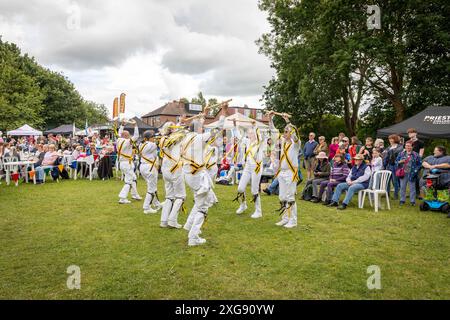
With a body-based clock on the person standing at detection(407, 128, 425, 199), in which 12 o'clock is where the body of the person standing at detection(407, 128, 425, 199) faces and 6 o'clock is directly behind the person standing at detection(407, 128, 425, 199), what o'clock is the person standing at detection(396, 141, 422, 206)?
the person standing at detection(396, 141, 422, 206) is roughly at 11 o'clock from the person standing at detection(407, 128, 425, 199).

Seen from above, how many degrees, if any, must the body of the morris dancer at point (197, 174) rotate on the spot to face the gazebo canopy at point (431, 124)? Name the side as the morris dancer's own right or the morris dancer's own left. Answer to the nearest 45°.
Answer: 0° — they already face it

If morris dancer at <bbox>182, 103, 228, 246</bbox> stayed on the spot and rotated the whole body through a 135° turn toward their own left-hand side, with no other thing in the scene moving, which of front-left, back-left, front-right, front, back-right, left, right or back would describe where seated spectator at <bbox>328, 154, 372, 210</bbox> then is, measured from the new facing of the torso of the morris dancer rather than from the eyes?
back-right

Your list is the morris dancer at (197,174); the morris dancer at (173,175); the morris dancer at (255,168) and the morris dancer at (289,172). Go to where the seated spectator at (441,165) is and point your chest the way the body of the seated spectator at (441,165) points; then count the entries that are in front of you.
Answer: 4

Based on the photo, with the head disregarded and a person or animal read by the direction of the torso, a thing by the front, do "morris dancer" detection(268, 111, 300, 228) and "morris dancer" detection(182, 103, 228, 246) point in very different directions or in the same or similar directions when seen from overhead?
very different directions

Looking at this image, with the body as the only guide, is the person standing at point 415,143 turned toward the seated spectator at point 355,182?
yes

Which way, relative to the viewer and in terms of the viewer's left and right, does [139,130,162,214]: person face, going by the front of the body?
facing to the right of the viewer

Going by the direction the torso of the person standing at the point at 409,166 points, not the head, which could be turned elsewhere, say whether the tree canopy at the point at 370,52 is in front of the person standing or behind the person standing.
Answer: behind

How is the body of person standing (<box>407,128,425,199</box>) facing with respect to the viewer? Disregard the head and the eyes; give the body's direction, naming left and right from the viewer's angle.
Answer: facing the viewer and to the left of the viewer

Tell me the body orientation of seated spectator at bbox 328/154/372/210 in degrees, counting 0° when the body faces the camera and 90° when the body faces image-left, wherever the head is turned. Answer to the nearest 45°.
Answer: approximately 45°

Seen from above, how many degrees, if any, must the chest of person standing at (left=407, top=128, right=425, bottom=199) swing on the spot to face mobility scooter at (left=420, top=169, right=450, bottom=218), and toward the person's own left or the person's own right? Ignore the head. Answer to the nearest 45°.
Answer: approximately 45° to the person's own left

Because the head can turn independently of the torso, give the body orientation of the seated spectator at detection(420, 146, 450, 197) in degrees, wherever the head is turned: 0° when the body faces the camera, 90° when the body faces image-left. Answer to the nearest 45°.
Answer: approximately 45°

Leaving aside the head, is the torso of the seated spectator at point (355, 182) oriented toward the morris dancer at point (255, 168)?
yes
